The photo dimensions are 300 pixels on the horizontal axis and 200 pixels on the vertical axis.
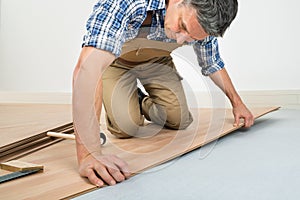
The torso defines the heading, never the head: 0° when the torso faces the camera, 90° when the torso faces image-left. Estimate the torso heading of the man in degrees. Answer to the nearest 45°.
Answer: approximately 315°

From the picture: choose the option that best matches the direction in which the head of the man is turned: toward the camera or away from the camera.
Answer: toward the camera
